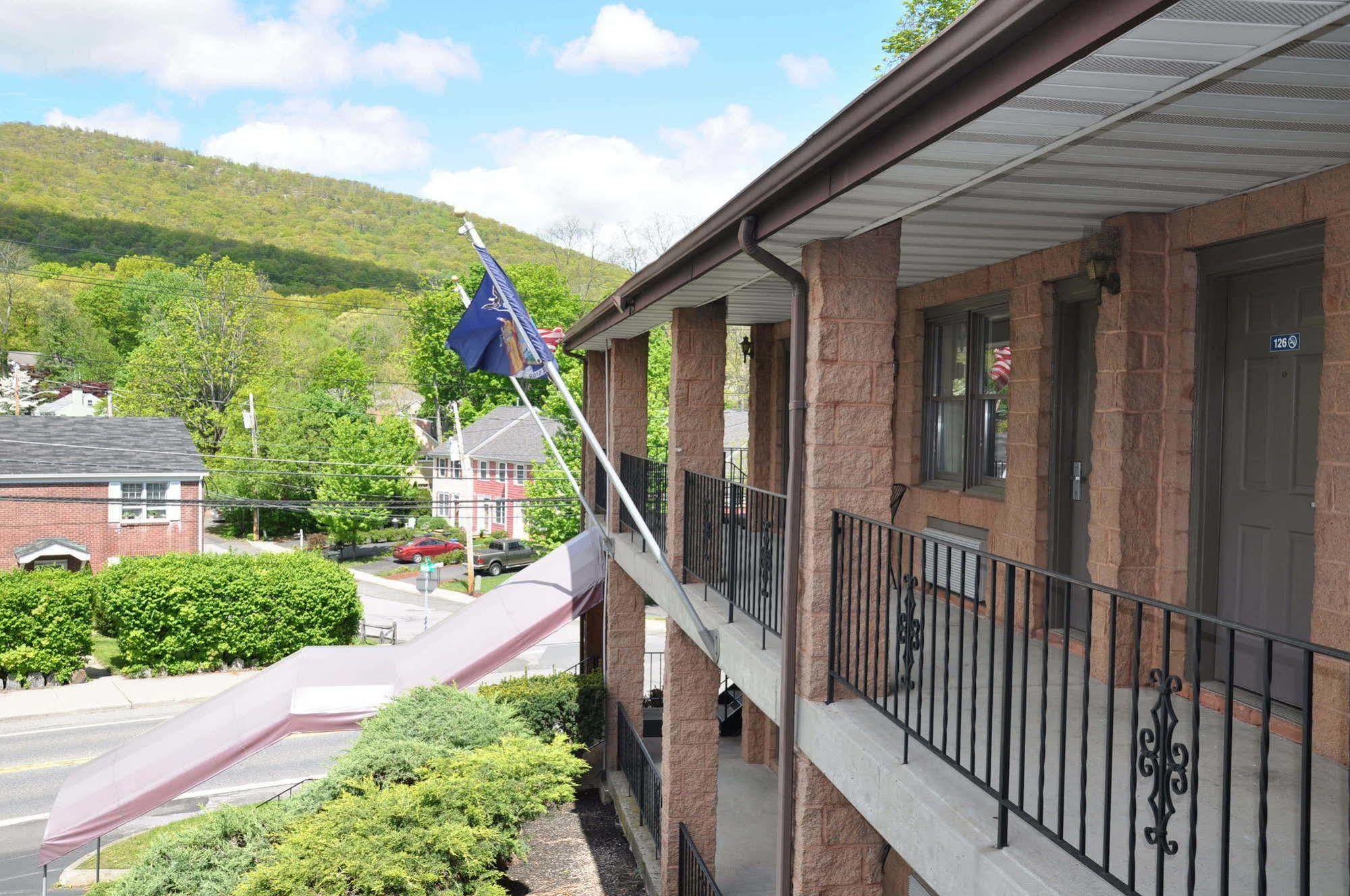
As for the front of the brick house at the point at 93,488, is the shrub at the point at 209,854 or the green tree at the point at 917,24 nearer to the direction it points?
the shrub

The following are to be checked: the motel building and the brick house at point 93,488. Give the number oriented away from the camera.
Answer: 0

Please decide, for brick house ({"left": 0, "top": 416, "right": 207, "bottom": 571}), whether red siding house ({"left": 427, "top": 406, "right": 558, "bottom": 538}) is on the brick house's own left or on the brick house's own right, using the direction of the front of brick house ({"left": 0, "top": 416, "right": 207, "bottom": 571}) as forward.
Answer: on the brick house's own left

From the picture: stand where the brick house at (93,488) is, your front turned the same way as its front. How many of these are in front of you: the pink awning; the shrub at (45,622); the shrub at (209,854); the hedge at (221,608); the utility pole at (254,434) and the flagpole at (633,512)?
5

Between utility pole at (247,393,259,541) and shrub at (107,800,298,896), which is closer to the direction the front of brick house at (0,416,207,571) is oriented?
the shrub

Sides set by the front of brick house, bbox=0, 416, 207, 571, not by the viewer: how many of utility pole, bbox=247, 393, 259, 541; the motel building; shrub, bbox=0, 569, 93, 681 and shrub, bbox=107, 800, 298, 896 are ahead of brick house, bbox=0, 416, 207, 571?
3

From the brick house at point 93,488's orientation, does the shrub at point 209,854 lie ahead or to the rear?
ahead

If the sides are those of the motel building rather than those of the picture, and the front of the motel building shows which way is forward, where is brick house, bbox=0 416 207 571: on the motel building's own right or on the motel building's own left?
on the motel building's own right

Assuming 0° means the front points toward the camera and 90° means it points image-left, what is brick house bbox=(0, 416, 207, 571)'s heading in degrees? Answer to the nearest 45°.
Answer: approximately 0°

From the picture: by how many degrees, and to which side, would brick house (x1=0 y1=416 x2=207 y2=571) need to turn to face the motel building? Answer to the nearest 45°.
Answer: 0° — it already faces it

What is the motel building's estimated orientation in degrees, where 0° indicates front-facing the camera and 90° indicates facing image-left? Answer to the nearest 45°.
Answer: approximately 45°
